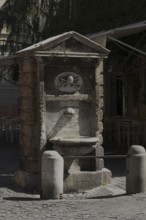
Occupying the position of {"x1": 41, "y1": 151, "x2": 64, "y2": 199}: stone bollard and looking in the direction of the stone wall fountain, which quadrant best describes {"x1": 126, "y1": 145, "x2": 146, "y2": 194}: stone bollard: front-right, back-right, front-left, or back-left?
front-right

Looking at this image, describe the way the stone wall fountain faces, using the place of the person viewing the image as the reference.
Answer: facing the viewer and to the right of the viewer

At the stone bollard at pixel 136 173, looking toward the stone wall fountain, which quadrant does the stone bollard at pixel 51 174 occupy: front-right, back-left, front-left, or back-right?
front-left

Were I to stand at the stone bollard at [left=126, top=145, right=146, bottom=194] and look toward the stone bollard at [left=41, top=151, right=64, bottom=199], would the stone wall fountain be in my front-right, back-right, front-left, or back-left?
front-right
